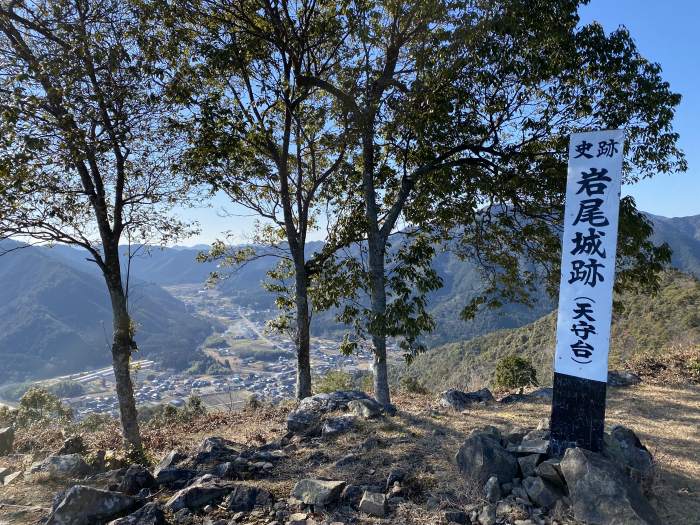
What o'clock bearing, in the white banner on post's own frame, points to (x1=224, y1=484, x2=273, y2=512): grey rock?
The grey rock is roughly at 2 o'clock from the white banner on post.

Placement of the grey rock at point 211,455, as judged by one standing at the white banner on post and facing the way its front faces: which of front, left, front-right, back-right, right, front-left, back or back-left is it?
right

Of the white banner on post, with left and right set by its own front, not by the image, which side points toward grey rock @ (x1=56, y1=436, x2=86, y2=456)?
right

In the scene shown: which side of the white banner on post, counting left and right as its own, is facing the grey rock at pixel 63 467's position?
right

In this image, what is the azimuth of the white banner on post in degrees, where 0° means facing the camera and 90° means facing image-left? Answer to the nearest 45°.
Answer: approximately 0°
